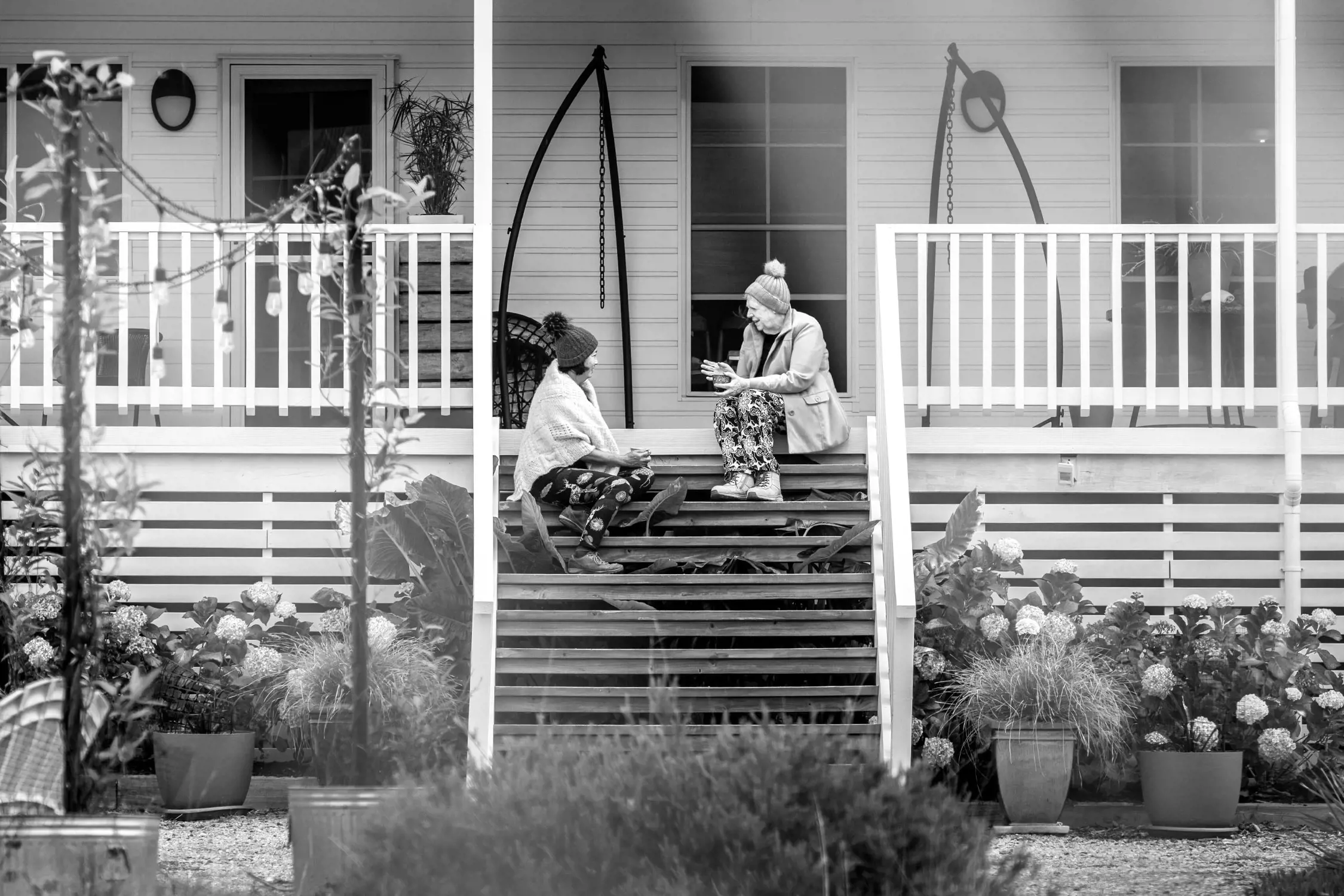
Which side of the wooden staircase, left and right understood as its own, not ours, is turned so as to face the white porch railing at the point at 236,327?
right

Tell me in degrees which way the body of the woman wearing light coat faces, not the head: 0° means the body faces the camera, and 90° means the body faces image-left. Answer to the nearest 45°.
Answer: approximately 45°

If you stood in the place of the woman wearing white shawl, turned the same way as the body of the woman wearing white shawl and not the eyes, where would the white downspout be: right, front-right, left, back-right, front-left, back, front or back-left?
front

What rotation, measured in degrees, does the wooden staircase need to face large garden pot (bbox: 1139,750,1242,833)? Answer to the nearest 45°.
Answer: approximately 90° to its left

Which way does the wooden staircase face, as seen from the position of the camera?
facing the viewer

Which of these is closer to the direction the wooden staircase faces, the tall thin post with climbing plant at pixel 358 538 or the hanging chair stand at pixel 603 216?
the tall thin post with climbing plant

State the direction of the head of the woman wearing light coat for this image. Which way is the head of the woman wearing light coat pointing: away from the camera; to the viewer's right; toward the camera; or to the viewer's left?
to the viewer's left

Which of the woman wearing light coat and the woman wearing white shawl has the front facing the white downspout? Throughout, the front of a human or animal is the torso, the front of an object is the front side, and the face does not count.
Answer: the woman wearing white shawl

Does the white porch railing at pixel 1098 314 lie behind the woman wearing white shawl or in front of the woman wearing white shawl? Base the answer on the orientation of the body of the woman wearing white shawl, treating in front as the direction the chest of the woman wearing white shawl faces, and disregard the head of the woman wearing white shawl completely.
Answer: in front

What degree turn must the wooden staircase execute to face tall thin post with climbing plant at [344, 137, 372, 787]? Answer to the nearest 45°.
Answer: approximately 45° to its right

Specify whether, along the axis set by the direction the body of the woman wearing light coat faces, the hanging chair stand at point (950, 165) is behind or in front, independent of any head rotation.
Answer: behind

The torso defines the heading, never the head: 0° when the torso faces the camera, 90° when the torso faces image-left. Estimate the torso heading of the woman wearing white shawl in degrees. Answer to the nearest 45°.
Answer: approximately 270°

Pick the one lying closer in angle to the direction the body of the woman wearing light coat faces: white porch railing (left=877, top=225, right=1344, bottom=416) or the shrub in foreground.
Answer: the shrub in foreground

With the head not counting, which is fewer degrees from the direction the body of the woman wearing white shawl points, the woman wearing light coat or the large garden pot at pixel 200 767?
the woman wearing light coat
